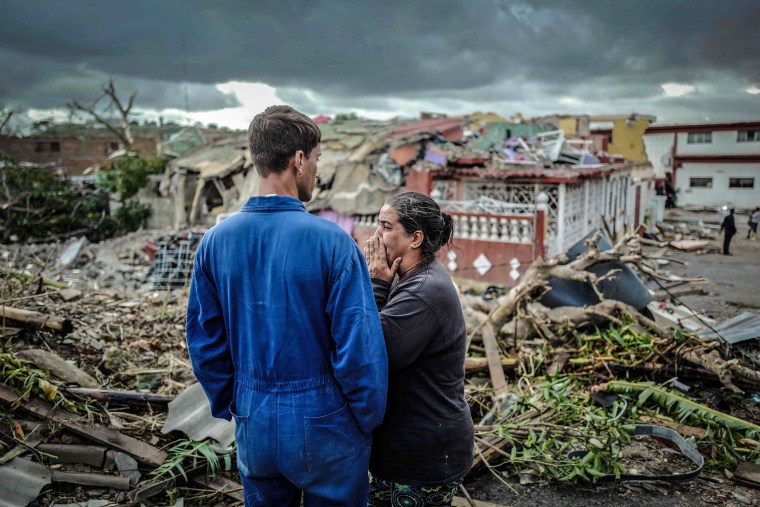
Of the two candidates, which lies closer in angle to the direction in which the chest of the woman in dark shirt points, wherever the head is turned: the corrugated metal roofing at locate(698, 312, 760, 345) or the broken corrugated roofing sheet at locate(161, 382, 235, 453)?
the broken corrugated roofing sheet

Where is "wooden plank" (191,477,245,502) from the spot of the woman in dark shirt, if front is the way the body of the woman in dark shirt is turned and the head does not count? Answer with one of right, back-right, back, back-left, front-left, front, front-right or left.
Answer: front-right

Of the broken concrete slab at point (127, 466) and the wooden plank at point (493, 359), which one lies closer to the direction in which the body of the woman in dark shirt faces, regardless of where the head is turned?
the broken concrete slab

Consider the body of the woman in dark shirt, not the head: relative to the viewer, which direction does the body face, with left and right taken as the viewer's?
facing to the left of the viewer

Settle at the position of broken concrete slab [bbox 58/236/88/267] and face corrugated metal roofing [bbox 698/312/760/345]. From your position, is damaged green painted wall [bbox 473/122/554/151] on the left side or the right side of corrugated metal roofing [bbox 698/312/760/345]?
left

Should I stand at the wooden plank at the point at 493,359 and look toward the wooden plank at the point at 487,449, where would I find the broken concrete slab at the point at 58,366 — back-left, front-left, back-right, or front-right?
front-right

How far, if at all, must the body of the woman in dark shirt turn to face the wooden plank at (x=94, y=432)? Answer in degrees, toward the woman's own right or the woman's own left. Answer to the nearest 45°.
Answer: approximately 45° to the woman's own right

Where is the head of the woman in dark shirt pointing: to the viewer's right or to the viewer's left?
to the viewer's left
